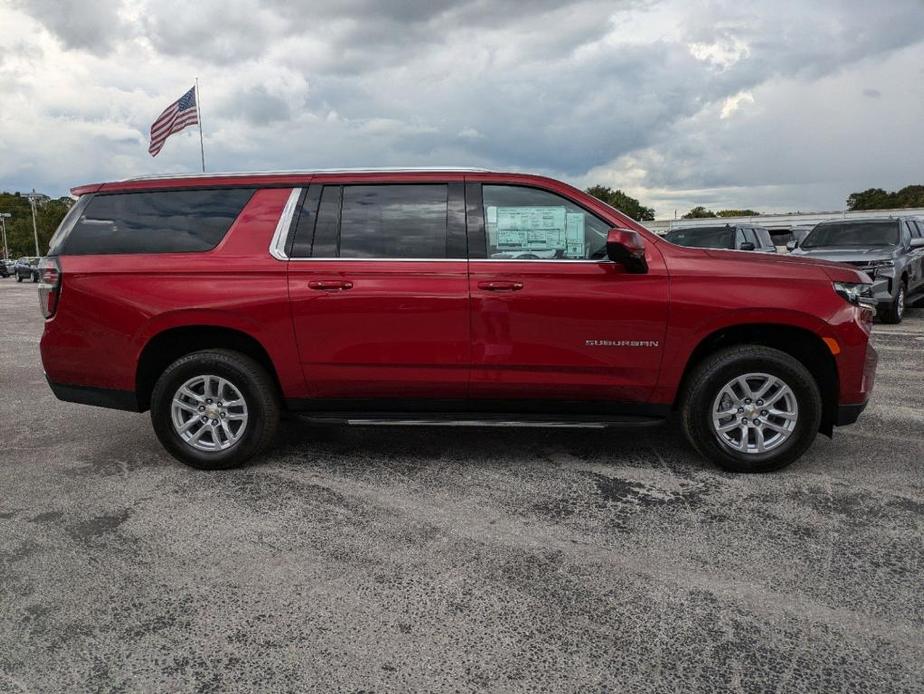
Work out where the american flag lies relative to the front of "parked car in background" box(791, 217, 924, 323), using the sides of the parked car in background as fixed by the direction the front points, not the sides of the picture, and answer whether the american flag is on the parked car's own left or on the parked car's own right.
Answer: on the parked car's own right

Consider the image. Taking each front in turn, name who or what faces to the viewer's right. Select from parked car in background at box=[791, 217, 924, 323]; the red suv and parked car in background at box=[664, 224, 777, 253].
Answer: the red suv

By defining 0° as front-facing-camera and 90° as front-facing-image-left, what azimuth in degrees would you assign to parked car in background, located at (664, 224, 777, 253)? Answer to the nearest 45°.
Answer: approximately 45°

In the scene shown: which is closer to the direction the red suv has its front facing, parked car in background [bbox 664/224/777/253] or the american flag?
the parked car in background

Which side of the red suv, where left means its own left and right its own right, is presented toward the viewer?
right

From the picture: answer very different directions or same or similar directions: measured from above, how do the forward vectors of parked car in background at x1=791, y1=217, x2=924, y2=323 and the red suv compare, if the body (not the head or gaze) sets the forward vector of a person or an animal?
very different directions

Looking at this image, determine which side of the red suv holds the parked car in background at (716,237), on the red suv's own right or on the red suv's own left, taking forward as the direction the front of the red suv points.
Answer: on the red suv's own left

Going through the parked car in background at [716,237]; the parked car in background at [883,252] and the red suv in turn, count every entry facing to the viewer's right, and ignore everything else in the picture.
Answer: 1

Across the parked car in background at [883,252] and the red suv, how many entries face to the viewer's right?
1

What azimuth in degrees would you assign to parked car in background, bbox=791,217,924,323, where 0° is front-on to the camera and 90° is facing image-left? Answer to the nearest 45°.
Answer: approximately 45°
